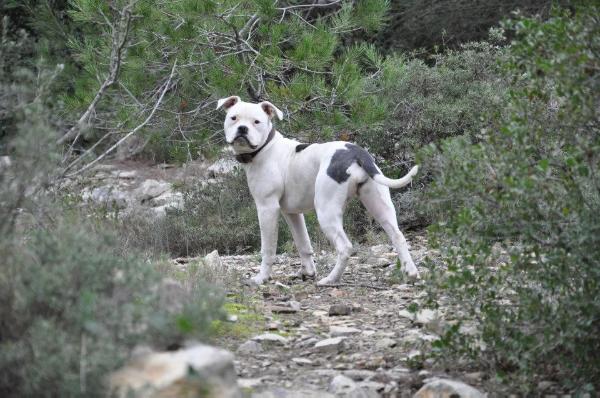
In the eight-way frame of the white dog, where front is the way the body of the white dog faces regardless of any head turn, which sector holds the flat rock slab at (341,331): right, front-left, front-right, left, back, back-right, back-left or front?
back-left

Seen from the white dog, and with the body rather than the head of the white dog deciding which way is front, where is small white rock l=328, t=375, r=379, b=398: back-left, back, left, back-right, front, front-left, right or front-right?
back-left

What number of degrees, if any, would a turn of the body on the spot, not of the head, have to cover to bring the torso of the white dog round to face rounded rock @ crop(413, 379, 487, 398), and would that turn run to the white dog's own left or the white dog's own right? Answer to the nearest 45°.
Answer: approximately 135° to the white dog's own left

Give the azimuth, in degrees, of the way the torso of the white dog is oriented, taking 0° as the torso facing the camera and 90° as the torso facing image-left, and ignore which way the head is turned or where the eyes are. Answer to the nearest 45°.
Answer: approximately 135°

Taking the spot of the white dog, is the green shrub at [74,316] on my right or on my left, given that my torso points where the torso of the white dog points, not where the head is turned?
on my left

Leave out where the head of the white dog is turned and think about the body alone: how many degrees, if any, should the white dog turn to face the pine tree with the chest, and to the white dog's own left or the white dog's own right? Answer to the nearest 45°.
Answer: approximately 45° to the white dog's own right

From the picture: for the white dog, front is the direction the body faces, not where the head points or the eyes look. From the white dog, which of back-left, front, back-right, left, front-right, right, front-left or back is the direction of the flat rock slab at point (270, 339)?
back-left

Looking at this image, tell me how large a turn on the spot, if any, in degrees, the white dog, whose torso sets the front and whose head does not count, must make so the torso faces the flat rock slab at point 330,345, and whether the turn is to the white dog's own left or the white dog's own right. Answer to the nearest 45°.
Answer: approximately 135° to the white dog's own left

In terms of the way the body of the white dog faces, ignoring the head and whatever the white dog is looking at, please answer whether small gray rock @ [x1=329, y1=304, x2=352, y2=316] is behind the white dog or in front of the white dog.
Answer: behind
